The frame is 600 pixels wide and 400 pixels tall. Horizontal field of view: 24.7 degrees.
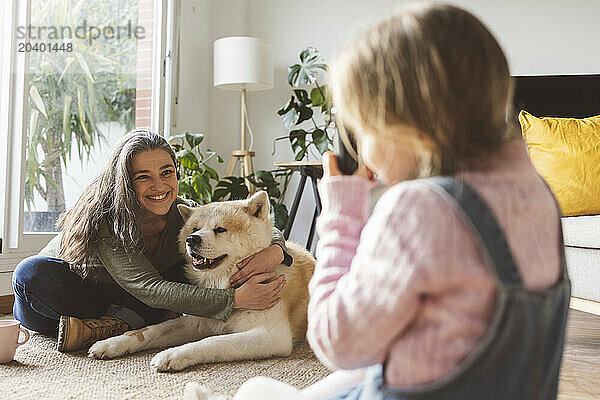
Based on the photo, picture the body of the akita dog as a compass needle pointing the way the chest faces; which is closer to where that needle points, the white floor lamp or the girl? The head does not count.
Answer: the girl

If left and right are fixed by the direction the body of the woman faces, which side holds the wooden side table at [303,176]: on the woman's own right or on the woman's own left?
on the woman's own left

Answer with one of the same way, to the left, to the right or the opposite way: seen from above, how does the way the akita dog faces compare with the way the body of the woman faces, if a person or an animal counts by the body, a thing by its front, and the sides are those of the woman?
to the right

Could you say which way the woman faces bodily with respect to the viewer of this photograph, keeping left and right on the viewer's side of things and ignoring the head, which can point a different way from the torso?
facing the viewer and to the right of the viewer

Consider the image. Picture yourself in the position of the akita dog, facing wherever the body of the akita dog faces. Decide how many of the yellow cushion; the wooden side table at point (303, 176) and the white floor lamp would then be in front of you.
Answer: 0

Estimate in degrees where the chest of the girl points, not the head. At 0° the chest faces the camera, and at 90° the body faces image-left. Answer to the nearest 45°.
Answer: approximately 135°

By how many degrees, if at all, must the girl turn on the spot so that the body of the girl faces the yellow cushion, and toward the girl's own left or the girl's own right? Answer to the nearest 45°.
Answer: approximately 45° to the girl's own right

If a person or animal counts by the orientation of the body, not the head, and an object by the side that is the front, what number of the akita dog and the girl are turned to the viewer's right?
0

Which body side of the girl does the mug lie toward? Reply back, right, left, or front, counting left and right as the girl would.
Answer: front

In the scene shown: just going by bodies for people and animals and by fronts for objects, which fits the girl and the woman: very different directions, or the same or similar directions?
very different directions

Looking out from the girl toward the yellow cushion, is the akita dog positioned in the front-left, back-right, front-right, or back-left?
front-left

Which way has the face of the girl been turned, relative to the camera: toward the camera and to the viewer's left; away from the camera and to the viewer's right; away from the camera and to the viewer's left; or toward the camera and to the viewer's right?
away from the camera and to the viewer's left
